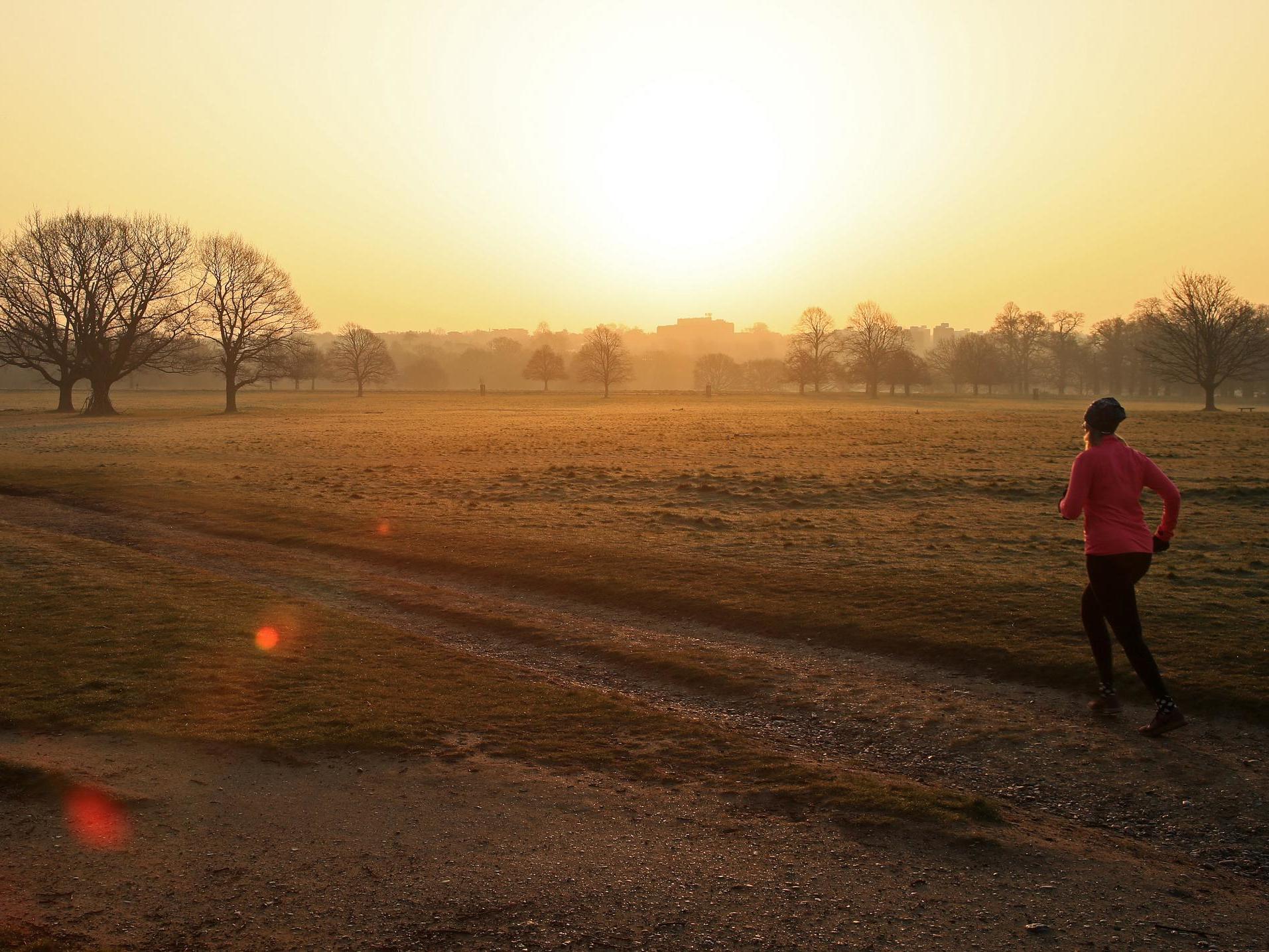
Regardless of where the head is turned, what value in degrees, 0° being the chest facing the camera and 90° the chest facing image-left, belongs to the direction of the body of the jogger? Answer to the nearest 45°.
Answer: approximately 135°
